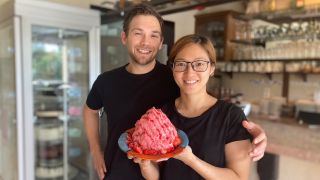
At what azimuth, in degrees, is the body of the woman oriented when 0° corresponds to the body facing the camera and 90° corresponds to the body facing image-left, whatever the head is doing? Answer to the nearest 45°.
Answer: approximately 45°

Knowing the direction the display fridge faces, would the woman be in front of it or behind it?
in front

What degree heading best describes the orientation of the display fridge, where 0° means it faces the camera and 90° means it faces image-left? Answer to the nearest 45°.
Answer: approximately 315°

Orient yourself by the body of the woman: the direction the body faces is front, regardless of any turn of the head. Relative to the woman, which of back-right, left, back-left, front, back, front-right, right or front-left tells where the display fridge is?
right
